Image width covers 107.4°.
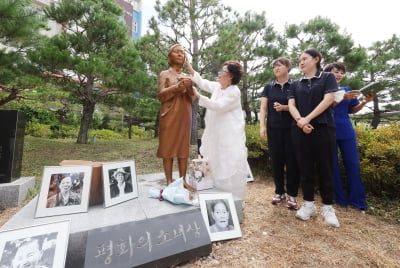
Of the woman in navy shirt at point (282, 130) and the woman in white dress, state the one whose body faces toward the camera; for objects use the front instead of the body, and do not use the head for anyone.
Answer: the woman in navy shirt

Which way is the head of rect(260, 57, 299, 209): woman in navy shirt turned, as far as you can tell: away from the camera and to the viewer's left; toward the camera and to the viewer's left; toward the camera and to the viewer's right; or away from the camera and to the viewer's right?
toward the camera and to the viewer's left

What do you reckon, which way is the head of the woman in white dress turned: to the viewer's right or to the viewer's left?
to the viewer's left

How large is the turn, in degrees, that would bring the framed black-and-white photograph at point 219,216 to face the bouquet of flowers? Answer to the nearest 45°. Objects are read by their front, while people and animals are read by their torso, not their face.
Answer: approximately 135° to its right

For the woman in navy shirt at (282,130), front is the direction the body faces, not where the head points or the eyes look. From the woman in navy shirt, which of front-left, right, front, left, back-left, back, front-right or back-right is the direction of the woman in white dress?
front-right

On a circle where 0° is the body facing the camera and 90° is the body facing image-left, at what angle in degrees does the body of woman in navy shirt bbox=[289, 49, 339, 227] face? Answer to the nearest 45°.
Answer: approximately 45°

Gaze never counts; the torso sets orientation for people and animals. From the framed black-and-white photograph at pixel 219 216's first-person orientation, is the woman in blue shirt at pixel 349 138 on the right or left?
on its left

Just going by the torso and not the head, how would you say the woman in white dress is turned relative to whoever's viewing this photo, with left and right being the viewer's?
facing to the left of the viewer

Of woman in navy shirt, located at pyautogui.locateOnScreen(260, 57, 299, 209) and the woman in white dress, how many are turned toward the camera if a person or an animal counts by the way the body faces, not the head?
1

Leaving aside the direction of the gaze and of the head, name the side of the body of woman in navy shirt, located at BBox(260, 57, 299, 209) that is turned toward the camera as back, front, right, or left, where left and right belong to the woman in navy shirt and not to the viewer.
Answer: front

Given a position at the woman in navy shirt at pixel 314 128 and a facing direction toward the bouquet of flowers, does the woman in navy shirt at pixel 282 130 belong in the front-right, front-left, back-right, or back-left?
front-right

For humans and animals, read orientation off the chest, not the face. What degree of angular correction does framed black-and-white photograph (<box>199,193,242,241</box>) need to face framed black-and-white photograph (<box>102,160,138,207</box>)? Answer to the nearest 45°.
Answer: approximately 135° to its right

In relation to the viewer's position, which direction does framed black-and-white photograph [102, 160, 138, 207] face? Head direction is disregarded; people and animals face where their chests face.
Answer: facing the viewer and to the right of the viewer
